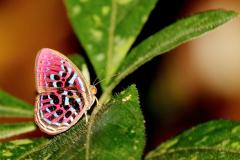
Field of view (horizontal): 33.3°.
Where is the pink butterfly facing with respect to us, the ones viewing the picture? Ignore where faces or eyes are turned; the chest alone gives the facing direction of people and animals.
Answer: facing to the right of the viewer

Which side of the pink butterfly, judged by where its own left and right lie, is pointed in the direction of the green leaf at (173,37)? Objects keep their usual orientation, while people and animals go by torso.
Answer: front

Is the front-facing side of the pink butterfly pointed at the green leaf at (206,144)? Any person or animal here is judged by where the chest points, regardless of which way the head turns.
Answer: yes
